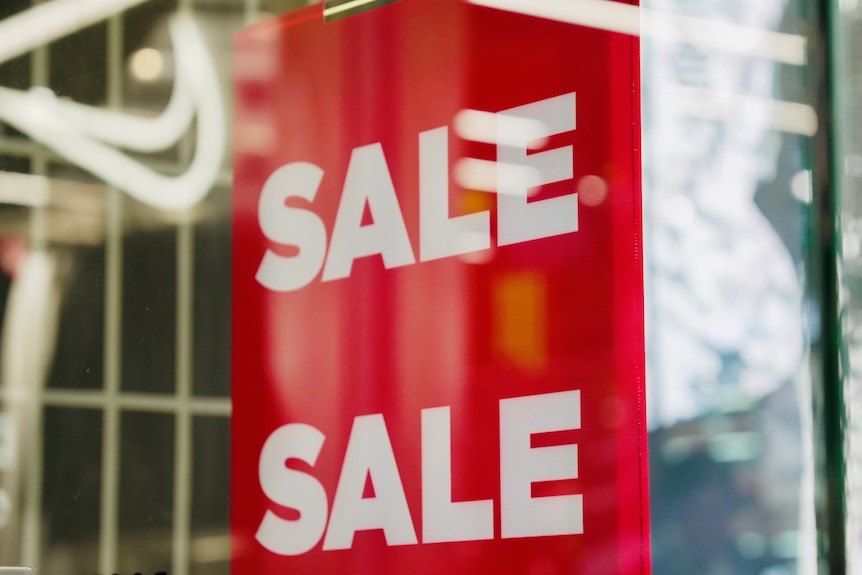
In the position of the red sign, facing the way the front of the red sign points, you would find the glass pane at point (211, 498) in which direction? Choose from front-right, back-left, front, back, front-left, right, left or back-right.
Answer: right

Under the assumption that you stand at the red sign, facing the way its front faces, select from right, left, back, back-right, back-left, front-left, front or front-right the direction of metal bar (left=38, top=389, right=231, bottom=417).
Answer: right

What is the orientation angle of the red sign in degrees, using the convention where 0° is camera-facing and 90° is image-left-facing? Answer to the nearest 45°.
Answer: approximately 45°

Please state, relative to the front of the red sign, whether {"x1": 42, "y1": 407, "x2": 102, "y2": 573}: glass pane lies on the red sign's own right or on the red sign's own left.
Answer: on the red sign's own right

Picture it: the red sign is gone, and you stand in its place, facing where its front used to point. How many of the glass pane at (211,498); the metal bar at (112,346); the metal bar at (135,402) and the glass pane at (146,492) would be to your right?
4

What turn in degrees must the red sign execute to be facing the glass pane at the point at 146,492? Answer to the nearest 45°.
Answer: approximately 90° to its right

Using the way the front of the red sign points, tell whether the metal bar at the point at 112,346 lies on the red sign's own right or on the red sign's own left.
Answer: on the red sign's own right
